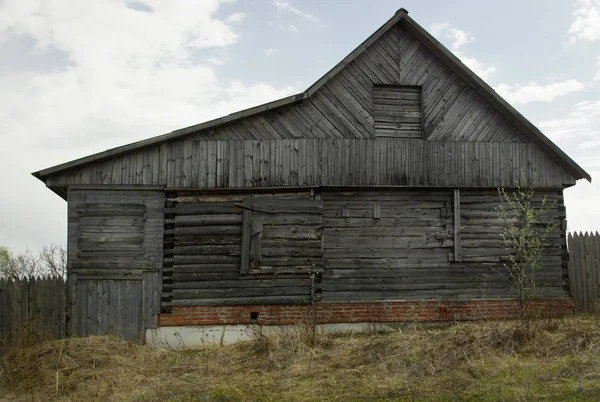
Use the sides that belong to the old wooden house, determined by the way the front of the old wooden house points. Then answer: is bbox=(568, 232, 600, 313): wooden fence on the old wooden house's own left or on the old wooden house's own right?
on the old wooden house's own left

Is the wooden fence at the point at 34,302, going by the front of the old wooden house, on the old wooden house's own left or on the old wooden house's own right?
on the old wooden house's own right

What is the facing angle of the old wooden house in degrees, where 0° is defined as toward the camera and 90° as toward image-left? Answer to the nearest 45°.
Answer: approximately 0°
